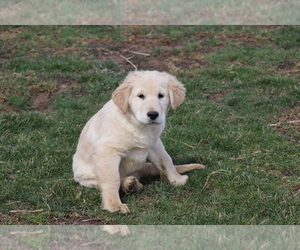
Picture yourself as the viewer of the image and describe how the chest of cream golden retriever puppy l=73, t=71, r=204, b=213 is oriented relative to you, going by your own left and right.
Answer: facing the viewer and to the right of the viewer
